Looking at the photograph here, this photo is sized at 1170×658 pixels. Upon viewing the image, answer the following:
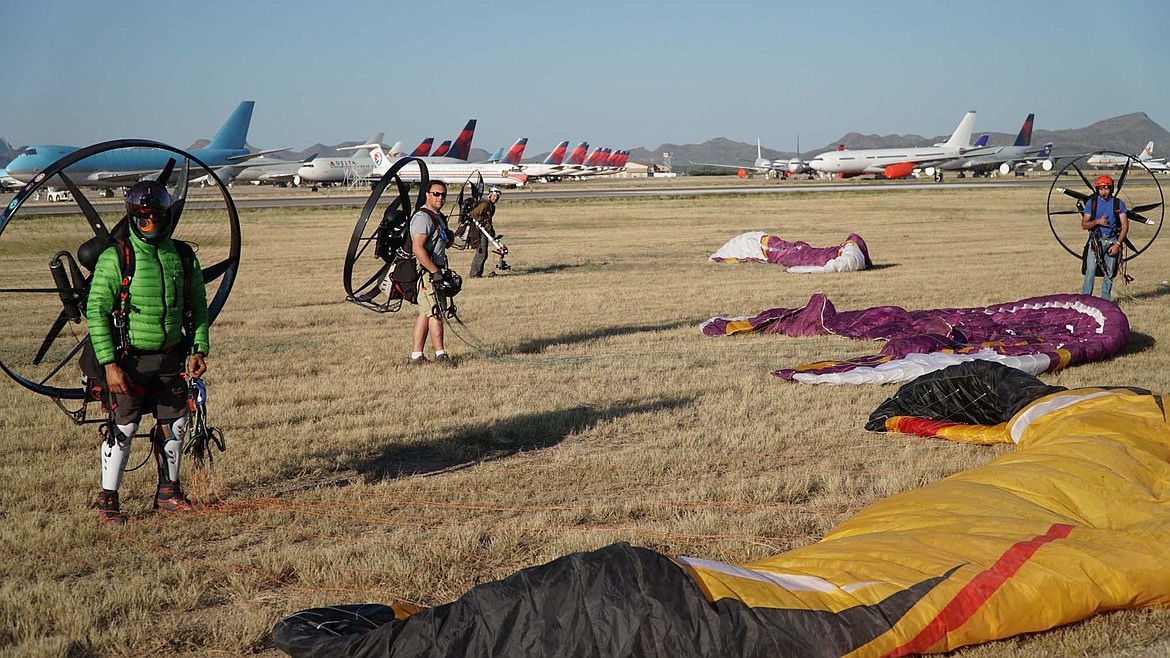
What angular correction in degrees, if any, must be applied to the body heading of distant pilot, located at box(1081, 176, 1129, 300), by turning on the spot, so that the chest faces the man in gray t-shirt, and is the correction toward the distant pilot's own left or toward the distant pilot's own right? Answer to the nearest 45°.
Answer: approximately 45° to the distant pilot's own right

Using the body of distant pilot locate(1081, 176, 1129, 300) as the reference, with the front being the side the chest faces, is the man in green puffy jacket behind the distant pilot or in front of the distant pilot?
in front

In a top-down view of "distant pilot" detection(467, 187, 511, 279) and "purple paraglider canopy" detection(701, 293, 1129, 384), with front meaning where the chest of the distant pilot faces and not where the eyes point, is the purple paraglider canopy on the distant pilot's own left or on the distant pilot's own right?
on the distant pilot's own right

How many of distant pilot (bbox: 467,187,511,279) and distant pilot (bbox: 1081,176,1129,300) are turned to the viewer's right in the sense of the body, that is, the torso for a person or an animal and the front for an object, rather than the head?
1

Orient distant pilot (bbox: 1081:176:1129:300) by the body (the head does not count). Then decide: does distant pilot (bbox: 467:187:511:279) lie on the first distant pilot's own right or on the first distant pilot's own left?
on the first distant pilot's own right

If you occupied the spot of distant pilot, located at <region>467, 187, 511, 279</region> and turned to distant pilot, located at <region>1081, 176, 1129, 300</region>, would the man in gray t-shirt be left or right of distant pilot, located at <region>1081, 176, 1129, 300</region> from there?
right

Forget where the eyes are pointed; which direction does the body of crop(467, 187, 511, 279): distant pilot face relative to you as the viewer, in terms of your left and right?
facing to the right of the viewer

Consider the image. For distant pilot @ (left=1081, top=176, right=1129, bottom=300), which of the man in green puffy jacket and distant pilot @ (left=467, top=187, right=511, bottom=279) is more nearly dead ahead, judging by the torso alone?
the man in green puffy jacket

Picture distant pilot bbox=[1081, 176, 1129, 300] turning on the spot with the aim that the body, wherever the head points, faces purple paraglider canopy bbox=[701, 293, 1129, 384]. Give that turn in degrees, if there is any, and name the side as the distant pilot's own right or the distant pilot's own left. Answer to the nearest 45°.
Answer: approximately 45° to the distant pilot's own right

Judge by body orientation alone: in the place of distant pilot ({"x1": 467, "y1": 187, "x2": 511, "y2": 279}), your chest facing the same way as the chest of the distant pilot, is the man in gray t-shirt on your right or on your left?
on your right

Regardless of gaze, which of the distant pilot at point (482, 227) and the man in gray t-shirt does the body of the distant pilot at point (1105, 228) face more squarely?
the man in gray t-shirt
